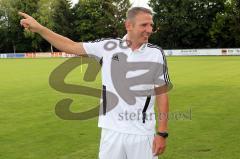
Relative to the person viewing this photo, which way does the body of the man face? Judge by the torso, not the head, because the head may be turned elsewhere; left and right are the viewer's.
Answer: facing the viewer and to the right of the viewer
